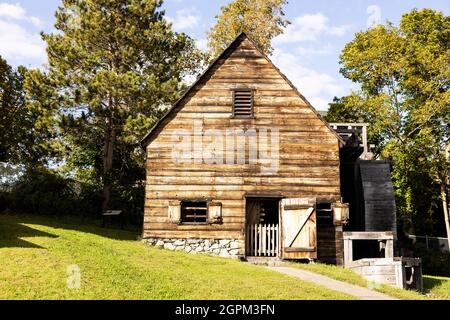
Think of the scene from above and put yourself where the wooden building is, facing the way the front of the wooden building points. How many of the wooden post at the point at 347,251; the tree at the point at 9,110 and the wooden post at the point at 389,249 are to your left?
2

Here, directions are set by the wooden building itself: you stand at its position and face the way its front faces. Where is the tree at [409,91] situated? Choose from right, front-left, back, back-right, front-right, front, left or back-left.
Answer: back-left

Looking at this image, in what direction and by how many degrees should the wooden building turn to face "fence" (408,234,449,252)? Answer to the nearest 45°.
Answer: approximately 135° to its left

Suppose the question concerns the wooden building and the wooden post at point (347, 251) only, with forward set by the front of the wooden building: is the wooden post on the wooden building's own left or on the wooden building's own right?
on the wooden building's own left

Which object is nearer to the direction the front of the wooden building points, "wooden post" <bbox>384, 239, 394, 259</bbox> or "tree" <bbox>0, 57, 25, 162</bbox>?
the wooden post

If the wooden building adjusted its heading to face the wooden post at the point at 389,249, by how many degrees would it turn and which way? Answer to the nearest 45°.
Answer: approximately 90° to its left

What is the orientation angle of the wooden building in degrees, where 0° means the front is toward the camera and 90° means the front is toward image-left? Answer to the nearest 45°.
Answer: approximately 0°

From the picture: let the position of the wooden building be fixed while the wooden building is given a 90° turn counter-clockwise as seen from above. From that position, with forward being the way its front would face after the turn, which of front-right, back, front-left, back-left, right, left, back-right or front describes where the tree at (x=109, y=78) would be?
back-left

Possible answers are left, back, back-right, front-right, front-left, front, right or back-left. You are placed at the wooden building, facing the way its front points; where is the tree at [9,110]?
back-right

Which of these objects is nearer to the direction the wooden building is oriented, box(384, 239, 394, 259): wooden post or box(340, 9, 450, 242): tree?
the wooden post
